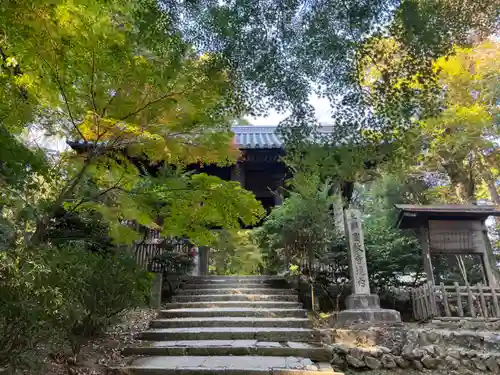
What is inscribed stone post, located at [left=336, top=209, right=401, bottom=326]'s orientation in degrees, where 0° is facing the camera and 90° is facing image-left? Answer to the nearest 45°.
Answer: approximately 0°

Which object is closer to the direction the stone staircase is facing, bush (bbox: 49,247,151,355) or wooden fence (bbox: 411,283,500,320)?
the bush

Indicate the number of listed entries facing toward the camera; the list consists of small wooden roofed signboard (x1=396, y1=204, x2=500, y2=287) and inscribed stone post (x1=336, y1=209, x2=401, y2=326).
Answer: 2

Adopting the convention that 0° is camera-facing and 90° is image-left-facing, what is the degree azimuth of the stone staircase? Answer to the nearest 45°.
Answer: approximately 0°

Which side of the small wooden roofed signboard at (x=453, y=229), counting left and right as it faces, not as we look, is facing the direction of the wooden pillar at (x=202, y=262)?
right

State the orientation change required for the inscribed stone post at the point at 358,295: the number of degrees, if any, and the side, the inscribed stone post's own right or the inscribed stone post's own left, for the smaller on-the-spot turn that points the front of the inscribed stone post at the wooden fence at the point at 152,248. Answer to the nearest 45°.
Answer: approximately 90° to the inscribed stone post's own right

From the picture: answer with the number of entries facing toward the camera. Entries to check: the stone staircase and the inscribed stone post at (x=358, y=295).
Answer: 2

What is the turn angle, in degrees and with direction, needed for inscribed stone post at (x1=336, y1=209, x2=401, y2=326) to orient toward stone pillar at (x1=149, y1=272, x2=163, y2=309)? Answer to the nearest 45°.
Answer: approximately 90° to its right
